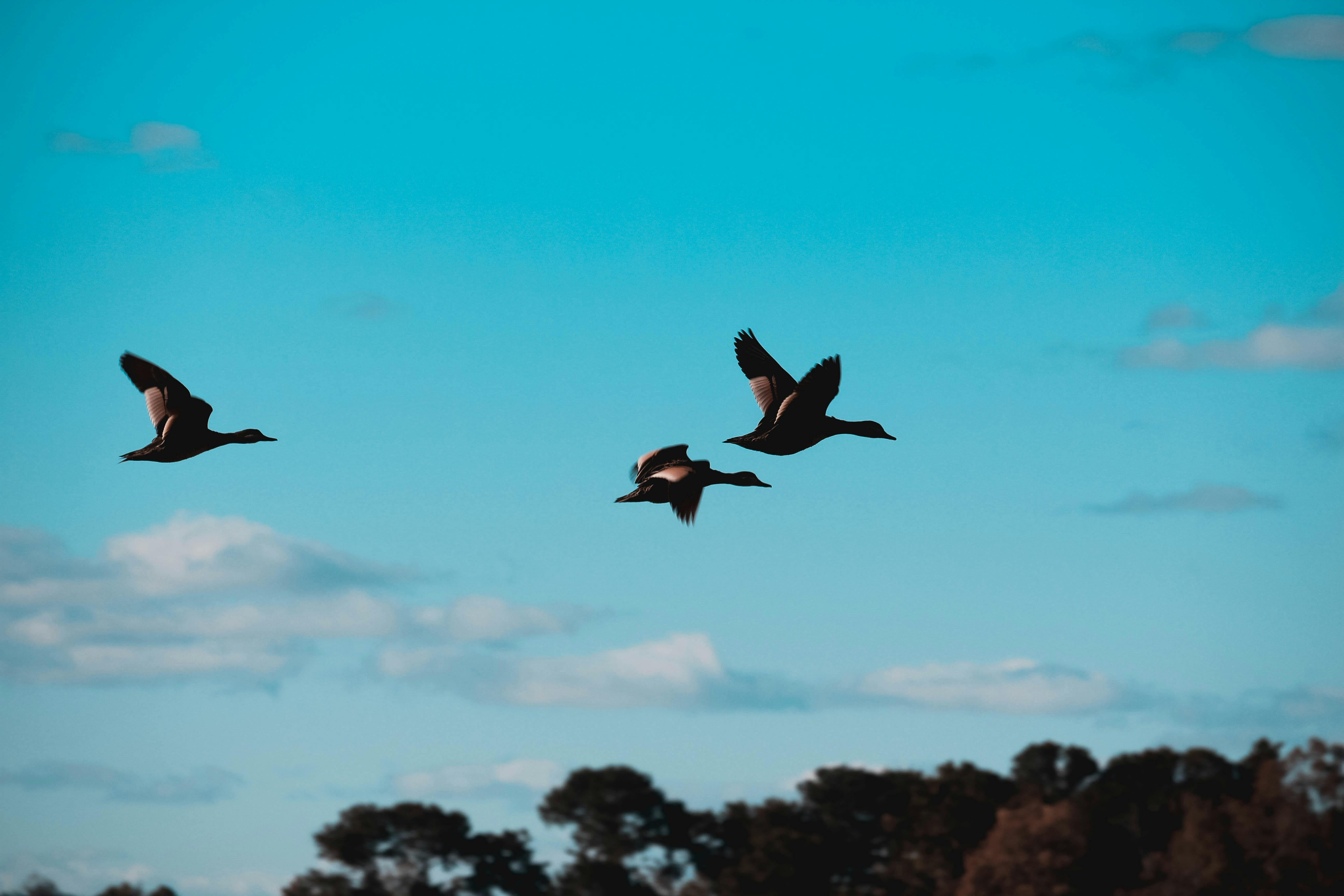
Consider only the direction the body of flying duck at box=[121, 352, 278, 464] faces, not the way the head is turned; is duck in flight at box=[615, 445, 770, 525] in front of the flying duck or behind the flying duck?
in front

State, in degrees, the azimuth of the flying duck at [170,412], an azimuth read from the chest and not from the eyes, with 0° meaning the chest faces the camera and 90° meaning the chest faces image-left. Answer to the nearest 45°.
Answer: approximately 270°

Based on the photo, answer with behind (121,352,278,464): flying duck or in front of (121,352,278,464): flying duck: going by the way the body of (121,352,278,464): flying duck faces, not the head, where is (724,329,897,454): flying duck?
in front

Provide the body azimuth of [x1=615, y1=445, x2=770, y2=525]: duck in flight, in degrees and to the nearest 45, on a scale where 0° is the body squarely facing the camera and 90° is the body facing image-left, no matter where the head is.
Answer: approximately 270°

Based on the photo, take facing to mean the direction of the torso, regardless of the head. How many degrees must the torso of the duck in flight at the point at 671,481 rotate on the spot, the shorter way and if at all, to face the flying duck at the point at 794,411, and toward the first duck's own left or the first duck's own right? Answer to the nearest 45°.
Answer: approximately 45° to the first duck's own left

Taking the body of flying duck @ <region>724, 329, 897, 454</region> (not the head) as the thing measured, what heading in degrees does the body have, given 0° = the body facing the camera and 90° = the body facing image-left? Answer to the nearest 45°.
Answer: approximately 270°

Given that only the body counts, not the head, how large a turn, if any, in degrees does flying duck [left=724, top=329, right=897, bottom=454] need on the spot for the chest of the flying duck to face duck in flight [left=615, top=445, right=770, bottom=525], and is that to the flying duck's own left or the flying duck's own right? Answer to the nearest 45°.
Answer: approximately 135° to the flying duck's own right

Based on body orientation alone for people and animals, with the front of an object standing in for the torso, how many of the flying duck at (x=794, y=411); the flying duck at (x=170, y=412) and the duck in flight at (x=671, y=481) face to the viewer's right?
3
